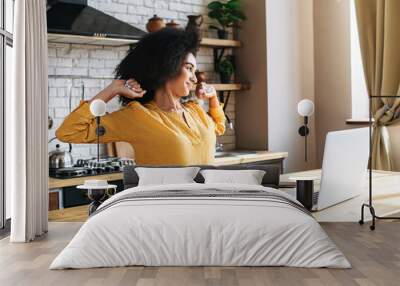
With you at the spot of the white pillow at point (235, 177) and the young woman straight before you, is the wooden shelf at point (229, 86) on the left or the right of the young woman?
right

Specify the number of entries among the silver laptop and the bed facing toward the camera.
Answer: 1

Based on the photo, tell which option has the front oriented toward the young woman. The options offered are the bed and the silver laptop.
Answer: the silver laptop

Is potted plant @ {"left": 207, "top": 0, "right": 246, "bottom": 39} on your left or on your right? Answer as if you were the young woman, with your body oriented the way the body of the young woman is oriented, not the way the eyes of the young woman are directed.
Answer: on your left
